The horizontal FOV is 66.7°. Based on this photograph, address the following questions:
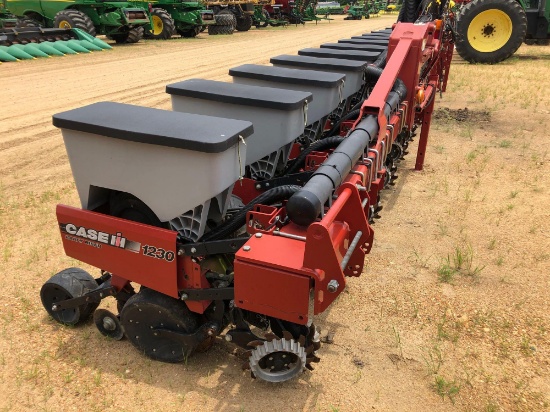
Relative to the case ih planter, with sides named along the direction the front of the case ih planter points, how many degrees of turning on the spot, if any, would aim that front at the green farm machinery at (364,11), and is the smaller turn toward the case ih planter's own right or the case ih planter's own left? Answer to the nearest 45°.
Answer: approximately 135° to the case ih planter's own left

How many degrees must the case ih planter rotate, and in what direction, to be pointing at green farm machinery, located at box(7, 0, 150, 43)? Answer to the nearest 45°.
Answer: approximately 135° to its left

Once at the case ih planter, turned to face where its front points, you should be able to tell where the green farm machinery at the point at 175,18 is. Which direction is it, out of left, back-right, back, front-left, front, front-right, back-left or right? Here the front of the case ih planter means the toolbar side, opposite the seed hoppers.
back-left

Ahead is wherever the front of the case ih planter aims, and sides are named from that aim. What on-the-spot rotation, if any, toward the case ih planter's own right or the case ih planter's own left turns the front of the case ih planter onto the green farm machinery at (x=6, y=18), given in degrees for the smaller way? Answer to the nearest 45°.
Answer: approximately 180°

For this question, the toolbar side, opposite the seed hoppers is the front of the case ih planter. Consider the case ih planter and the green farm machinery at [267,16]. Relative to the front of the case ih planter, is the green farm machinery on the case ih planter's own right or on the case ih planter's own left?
on the case ih planter's own left

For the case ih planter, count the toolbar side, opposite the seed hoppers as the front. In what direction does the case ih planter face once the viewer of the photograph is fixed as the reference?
facing the viewer and to the right of the viewer

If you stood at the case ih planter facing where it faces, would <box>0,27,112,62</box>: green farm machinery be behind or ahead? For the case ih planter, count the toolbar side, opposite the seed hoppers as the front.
behind
